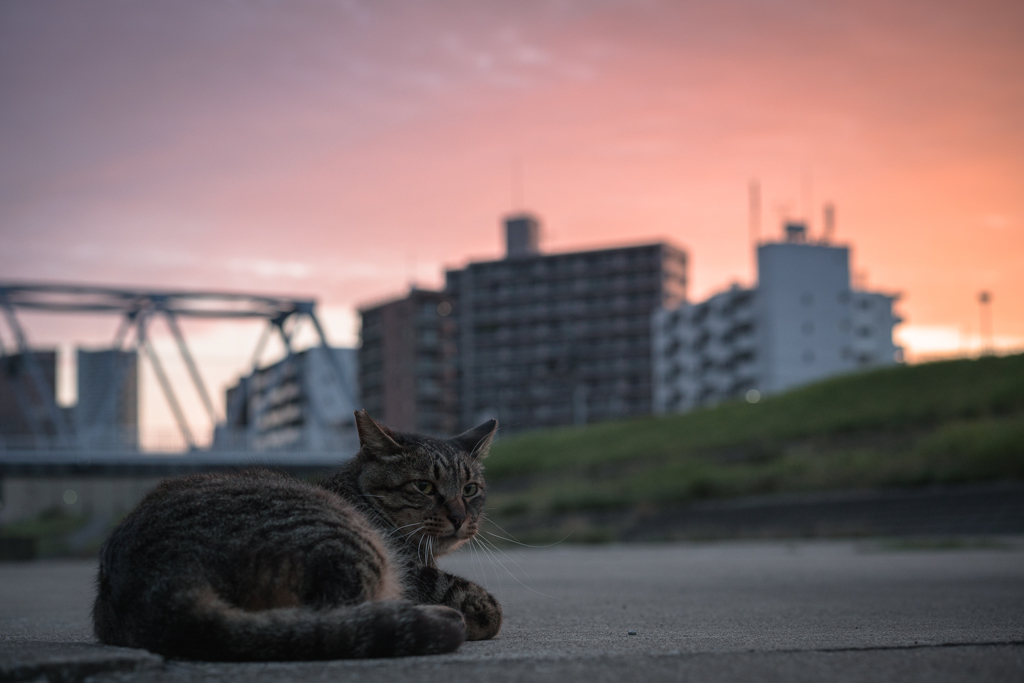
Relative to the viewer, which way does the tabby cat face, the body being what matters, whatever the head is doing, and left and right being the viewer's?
facing to the right of the viewer
